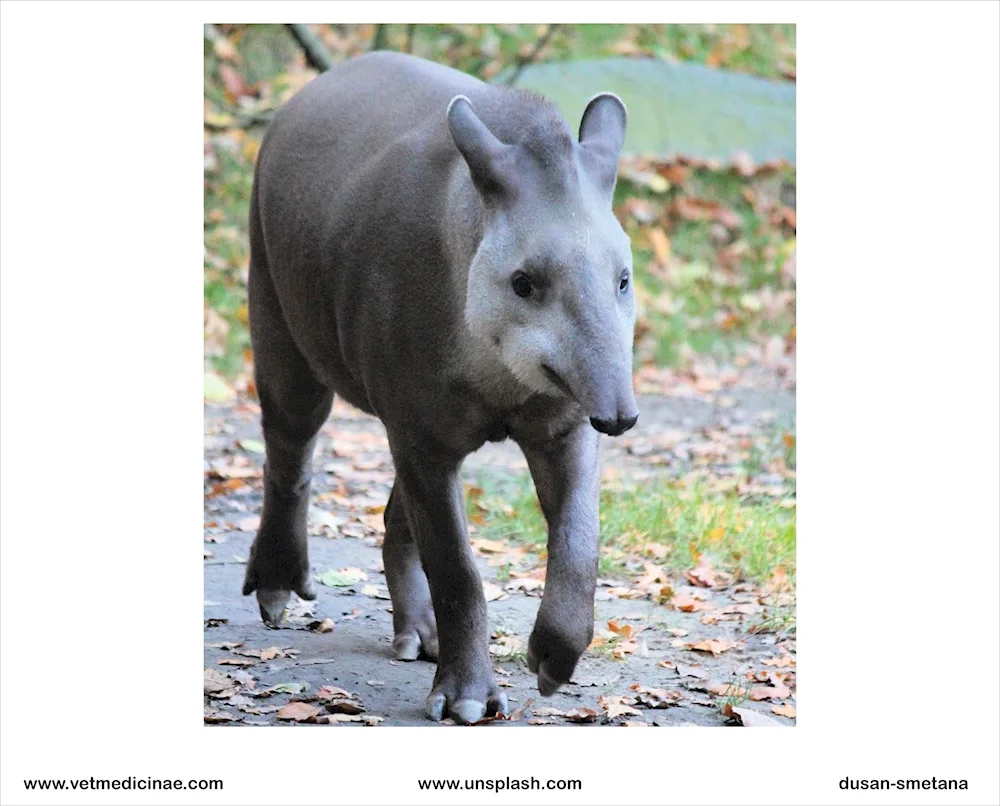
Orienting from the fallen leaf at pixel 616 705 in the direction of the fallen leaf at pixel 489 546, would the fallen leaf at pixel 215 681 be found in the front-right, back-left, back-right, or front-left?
front-left

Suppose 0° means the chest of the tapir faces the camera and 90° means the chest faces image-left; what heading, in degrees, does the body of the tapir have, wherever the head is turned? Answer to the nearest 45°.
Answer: approximately 315°

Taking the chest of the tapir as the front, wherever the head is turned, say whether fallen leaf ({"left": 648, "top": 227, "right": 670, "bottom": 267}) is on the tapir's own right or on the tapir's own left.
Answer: on the tapir's own left

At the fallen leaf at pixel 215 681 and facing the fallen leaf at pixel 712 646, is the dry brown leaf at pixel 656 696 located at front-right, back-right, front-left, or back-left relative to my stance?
front-right

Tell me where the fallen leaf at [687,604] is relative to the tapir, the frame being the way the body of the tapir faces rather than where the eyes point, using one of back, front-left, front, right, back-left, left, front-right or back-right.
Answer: left
